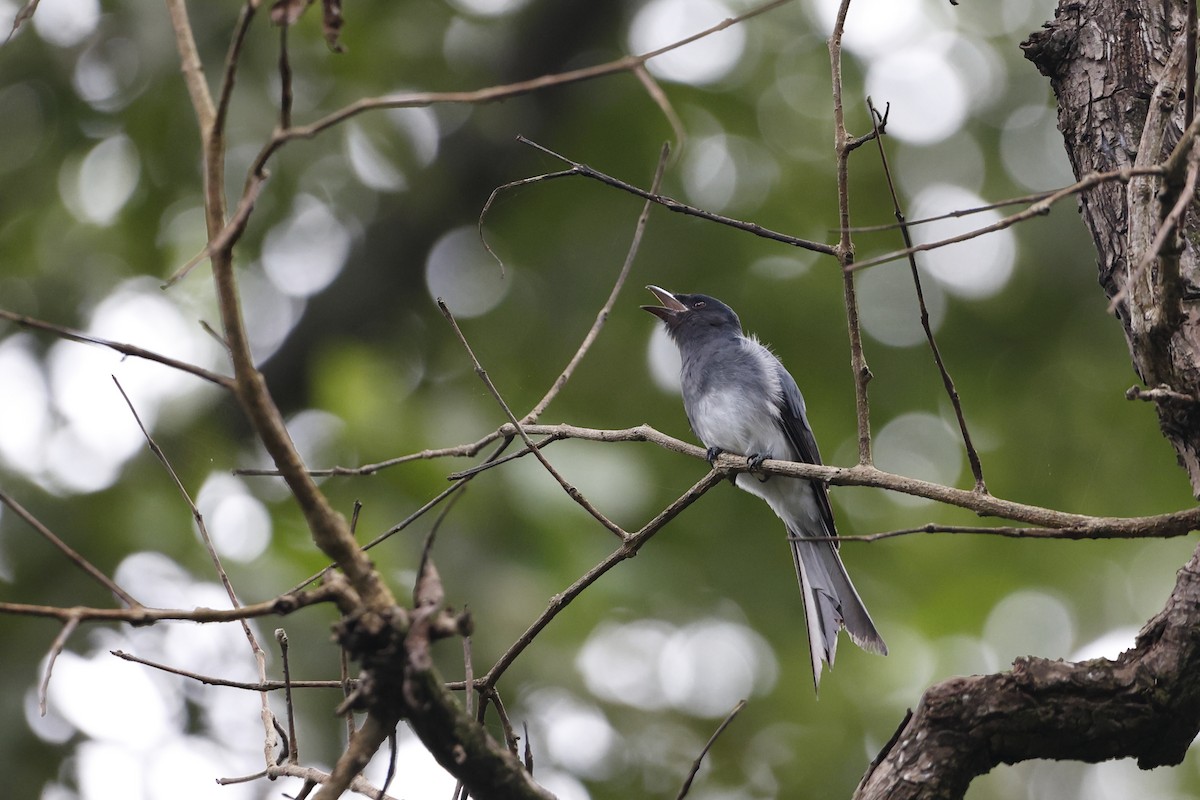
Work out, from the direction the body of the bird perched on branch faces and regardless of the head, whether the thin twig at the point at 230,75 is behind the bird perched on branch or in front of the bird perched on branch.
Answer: in front

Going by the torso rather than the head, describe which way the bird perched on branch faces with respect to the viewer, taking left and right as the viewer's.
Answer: facing the viewer and to the left of the viewer

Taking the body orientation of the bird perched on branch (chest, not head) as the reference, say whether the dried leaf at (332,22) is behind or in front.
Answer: in front
